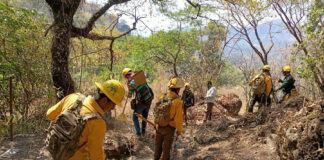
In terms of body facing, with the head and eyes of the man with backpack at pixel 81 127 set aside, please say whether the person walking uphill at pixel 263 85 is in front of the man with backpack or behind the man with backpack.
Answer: in front

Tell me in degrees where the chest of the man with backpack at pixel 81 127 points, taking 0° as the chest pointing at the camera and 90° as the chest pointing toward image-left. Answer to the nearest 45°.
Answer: approximately 225°

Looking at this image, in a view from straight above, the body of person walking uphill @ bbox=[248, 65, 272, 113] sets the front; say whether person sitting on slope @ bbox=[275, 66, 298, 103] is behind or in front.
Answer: in front

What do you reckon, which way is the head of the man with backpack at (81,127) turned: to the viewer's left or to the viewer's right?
to the viewer's right

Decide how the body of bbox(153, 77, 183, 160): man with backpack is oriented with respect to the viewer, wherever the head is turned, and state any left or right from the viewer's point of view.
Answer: facing away from the viewer and to the right of the viewer

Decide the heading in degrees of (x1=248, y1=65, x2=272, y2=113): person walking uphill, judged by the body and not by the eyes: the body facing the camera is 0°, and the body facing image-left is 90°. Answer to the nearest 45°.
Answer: approximately 225°

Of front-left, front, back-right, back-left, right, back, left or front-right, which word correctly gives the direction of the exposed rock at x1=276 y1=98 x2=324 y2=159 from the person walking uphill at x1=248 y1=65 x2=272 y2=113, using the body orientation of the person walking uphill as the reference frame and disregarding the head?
back-right

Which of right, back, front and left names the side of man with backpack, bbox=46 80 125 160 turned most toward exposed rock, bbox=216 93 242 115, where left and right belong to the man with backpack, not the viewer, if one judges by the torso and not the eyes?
front

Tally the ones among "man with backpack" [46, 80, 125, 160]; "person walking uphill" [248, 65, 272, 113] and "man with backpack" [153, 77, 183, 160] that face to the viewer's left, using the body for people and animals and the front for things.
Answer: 0

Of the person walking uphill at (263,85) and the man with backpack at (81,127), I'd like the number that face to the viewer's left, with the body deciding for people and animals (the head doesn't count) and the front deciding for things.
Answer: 0

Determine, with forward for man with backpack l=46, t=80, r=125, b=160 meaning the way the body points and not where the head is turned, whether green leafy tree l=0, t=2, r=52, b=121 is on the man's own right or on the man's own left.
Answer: on the man's own left

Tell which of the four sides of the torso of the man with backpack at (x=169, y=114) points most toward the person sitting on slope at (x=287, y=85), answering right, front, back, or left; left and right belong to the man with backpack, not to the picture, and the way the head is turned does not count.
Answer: front
